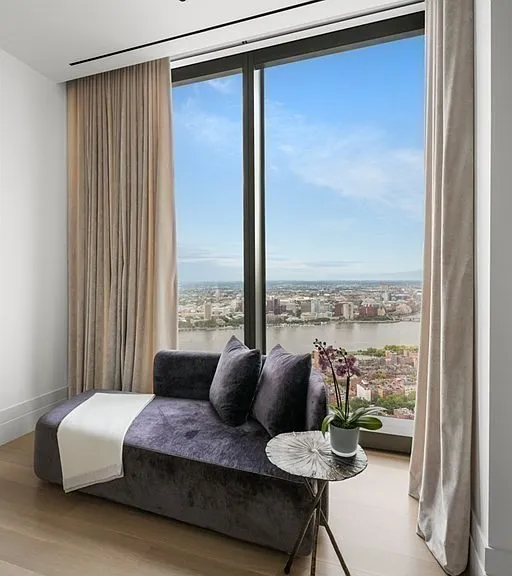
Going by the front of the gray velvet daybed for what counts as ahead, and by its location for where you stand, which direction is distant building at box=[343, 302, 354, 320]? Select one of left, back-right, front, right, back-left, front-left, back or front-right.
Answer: back

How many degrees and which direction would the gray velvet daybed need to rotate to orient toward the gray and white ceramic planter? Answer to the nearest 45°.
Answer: approximately 90° to its left

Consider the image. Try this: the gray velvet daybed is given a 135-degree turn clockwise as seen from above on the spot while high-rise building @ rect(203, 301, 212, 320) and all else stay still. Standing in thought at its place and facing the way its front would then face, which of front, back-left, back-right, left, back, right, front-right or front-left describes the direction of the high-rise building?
front

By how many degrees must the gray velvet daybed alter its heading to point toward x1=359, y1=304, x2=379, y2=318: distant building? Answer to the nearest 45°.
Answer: approximately 180°

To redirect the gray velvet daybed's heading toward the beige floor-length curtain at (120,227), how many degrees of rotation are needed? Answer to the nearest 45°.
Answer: approximately 135° to its right

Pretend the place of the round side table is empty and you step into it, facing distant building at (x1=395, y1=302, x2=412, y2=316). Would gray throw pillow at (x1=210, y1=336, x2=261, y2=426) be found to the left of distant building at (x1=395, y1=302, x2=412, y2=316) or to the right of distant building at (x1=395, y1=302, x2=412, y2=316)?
left
